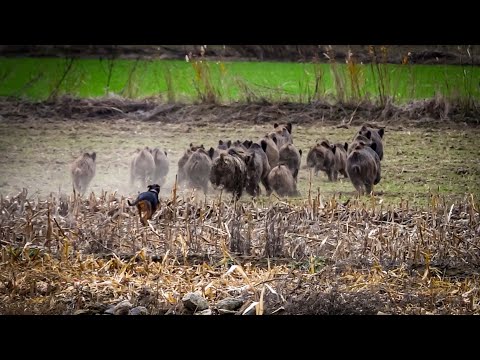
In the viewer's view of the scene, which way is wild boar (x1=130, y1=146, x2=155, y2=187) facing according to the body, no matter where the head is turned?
away from the camera

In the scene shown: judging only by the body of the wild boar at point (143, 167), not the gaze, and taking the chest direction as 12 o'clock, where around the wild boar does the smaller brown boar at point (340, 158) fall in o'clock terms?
The smaller brown boar is roughly at 3 o'clock from the wild boar.

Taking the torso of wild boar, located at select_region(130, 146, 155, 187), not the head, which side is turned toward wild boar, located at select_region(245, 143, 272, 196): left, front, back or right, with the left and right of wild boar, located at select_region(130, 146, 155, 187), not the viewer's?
right

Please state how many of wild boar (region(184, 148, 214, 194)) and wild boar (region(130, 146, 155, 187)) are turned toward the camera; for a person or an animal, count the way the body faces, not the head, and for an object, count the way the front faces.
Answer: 0

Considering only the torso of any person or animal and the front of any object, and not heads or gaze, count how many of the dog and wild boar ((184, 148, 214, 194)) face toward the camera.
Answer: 0

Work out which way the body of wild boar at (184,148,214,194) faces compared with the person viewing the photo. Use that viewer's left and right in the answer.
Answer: facing away from the viewer and to the right of the viewer

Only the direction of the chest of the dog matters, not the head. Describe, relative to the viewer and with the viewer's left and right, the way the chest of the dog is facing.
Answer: facing away from the viewer and to the right of the viewer

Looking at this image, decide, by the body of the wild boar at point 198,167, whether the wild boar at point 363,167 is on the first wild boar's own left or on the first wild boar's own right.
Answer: on the first wild boar's own right
